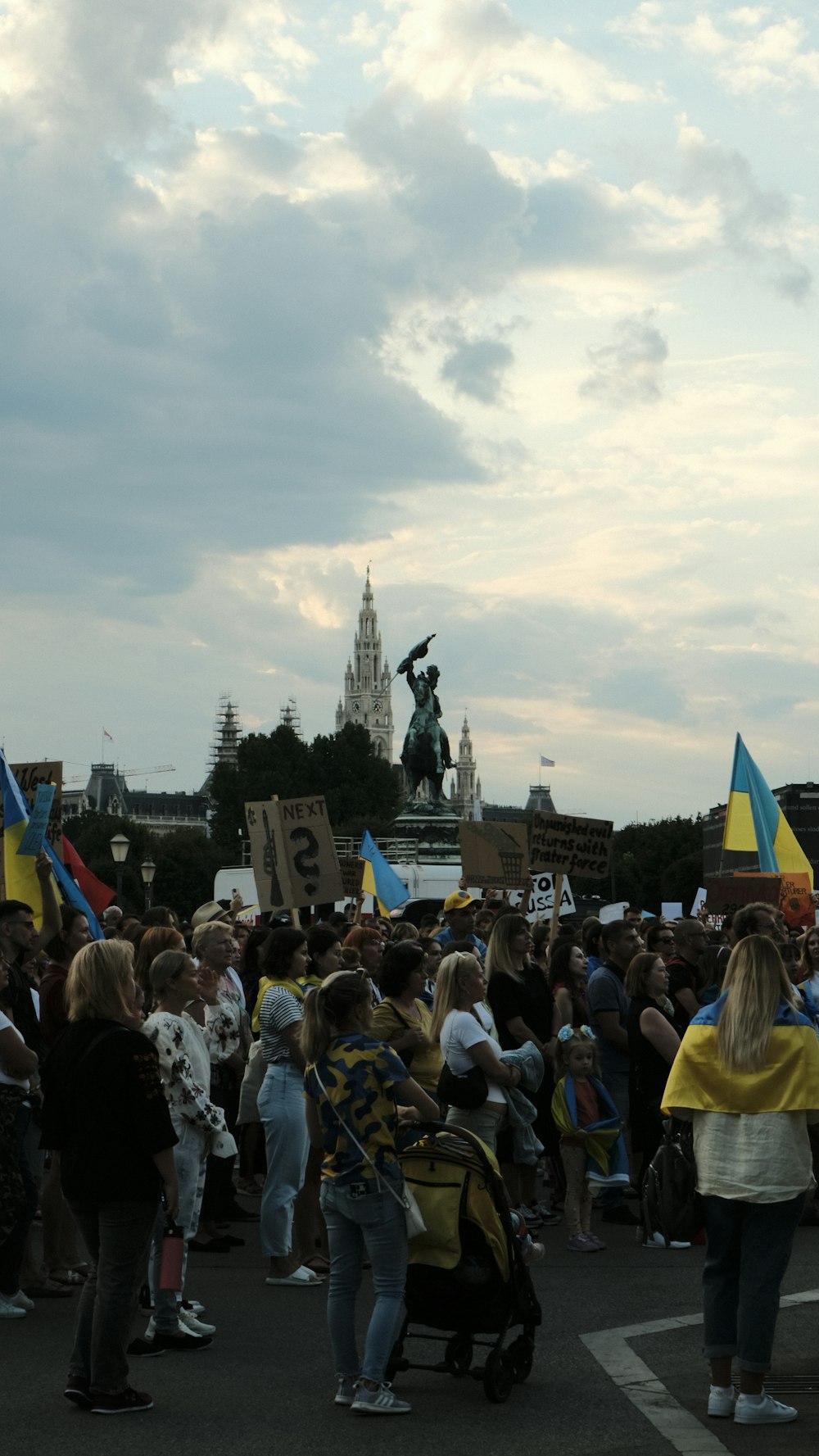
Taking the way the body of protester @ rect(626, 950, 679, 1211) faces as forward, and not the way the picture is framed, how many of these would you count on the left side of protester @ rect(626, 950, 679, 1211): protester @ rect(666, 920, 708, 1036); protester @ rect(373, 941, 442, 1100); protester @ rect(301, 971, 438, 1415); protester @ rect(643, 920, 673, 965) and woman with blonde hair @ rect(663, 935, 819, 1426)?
2

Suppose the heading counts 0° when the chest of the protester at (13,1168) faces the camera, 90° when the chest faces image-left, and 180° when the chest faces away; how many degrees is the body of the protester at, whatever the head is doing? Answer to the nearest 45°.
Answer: approximately 270°

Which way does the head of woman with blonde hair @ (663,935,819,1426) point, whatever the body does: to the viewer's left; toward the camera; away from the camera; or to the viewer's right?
away from the camera

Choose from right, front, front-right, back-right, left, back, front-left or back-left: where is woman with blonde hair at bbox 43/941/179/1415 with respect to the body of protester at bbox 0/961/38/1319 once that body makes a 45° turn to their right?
front-right

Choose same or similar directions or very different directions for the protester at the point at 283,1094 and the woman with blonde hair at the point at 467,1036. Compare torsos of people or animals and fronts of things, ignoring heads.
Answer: same or similar directions

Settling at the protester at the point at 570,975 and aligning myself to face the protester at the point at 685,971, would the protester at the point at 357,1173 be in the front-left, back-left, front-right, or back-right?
back-right

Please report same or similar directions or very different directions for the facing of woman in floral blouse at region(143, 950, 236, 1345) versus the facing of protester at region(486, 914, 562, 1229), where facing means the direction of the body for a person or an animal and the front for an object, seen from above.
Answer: same or similar directions
